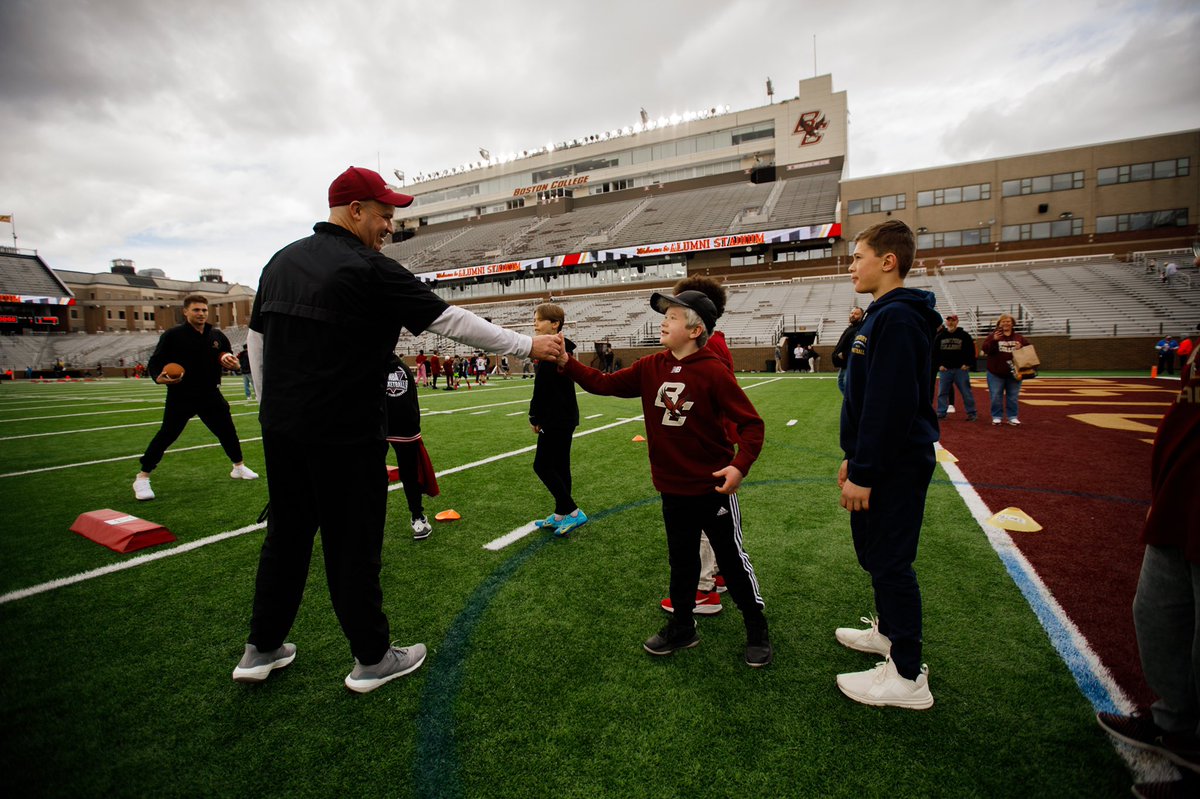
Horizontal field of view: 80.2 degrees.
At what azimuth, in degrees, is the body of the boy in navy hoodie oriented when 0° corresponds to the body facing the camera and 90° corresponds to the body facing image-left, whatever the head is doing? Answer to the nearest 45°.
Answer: approximately 90°

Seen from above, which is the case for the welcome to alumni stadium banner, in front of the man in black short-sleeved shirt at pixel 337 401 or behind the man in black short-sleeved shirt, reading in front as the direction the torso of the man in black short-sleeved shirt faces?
in front

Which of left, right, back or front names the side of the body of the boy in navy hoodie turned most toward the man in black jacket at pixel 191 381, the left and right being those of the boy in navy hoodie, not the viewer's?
front

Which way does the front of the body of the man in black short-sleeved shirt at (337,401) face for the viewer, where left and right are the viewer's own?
facing away from the viewer and to the right of the viewer

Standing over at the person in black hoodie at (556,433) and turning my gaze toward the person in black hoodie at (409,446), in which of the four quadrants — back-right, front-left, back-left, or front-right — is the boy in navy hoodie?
back-left

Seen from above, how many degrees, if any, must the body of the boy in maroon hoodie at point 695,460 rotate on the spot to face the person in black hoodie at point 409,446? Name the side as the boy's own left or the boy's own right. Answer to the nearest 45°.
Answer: approximately 90° to the boy's own right

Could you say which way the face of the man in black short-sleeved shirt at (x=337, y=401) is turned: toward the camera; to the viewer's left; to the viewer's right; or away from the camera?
to the viewer's right

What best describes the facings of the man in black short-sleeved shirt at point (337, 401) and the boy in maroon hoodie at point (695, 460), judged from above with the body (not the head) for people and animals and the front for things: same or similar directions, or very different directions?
very different directions

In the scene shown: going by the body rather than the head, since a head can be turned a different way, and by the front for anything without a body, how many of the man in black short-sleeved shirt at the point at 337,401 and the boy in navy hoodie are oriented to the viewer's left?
1

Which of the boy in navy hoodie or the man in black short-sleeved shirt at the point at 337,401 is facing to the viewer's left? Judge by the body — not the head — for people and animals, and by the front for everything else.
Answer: the boy in navy hoodie

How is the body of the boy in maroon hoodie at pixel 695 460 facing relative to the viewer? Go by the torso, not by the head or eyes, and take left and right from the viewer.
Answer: facing the viewer and to the left of the viewer

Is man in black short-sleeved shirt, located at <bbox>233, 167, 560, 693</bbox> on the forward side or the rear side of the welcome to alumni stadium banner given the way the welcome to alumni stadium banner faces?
on the forward side

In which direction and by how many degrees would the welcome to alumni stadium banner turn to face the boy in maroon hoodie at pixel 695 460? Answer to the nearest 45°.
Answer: approximately 45° to its left

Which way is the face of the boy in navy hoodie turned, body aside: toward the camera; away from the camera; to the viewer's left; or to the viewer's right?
to the viewer's left
